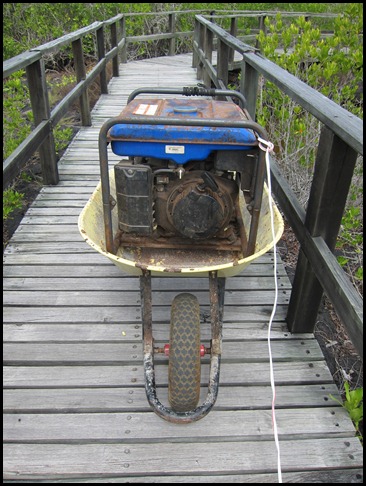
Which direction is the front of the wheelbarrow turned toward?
toward the camera
